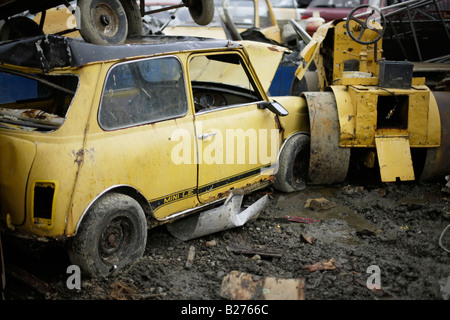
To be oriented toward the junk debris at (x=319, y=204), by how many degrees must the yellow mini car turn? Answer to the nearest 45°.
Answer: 0° — it already faces it

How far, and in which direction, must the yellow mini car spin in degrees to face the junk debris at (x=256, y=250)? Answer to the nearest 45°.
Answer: approximately 45° to its right

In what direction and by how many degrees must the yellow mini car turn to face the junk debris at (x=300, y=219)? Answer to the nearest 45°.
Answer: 0° — it already faces it

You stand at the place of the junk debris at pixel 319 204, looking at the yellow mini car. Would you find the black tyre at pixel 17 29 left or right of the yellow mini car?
right

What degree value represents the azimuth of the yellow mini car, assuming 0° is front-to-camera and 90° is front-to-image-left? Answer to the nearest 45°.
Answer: approximately 225°

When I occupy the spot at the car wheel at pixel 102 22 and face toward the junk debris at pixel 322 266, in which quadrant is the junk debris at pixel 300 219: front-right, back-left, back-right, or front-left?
front-left

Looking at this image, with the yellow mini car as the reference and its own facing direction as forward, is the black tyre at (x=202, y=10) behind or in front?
in front

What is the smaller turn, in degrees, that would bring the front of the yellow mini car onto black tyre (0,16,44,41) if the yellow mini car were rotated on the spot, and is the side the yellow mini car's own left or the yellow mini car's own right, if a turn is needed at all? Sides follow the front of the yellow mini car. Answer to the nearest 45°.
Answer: approximately 90° to the yellow mini car's own left
